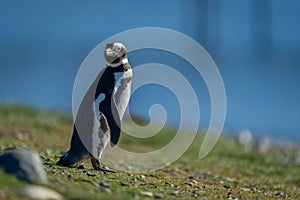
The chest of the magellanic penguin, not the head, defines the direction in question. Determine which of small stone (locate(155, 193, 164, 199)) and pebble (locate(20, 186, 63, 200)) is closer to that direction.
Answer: the small stone

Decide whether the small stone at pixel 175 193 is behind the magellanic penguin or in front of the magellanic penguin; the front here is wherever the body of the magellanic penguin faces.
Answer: in front

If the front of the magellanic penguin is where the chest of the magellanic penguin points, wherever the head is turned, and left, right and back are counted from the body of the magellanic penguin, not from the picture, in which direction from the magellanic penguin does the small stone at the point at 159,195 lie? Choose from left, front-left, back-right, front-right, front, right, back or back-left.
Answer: front-right

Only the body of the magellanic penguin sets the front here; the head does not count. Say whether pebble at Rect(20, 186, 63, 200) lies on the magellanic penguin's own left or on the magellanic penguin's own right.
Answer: on the magellanic penguin's own right

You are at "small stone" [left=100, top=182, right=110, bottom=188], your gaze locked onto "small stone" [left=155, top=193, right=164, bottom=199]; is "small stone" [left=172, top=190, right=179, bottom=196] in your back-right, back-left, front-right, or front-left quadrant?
front-left

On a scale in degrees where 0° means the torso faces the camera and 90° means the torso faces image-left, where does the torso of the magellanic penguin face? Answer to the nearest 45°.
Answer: approximately 270°
